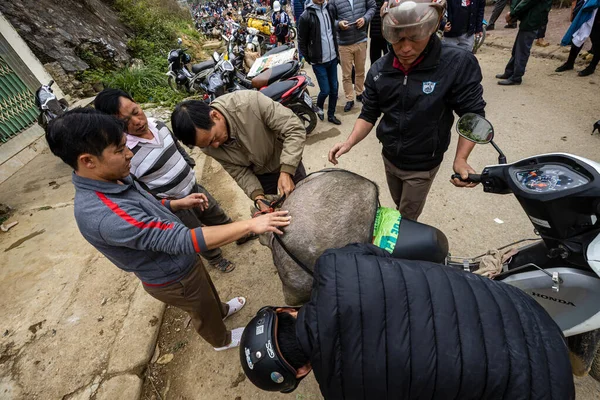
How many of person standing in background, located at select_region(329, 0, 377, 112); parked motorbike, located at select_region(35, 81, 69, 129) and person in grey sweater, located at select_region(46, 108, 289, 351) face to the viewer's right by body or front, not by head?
1

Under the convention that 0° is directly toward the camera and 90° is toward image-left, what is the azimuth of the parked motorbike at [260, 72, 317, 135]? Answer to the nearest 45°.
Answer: approximately 135°

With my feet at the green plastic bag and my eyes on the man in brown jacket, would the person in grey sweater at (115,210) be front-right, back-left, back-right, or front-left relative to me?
front-left

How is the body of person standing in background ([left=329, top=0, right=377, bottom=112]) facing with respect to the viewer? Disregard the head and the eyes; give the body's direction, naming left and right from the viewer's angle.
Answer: facing the viewer

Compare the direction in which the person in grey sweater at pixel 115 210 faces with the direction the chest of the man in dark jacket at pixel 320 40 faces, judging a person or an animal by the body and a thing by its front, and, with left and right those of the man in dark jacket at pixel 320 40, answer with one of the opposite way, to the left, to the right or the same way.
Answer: to the left

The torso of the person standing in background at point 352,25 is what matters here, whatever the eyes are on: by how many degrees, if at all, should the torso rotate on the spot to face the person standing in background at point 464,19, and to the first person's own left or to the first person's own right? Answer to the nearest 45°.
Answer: approximately 90° to the first person's own left

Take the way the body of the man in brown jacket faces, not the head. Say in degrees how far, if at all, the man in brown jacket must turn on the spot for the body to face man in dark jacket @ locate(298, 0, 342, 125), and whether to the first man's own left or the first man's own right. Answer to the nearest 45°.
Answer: approximately 180°

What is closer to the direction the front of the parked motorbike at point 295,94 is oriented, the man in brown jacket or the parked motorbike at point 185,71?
the parked motorbike

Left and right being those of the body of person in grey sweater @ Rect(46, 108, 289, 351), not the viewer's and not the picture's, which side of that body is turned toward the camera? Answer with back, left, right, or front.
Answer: right

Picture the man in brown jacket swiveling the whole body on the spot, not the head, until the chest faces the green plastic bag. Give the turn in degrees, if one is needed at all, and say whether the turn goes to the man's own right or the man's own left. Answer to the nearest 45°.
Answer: approximately 45° to the man's own left

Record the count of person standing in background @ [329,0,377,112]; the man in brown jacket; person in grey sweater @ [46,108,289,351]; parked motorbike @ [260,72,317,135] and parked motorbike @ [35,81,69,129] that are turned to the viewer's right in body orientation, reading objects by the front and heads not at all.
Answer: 1

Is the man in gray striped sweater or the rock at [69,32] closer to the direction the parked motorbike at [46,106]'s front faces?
the man in gray striped sweater

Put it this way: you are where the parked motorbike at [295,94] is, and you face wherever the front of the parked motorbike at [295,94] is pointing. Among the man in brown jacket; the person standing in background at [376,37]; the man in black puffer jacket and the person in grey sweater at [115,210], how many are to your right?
1

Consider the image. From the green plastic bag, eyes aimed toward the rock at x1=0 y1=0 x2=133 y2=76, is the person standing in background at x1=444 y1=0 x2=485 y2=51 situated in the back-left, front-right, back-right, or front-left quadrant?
front-right
